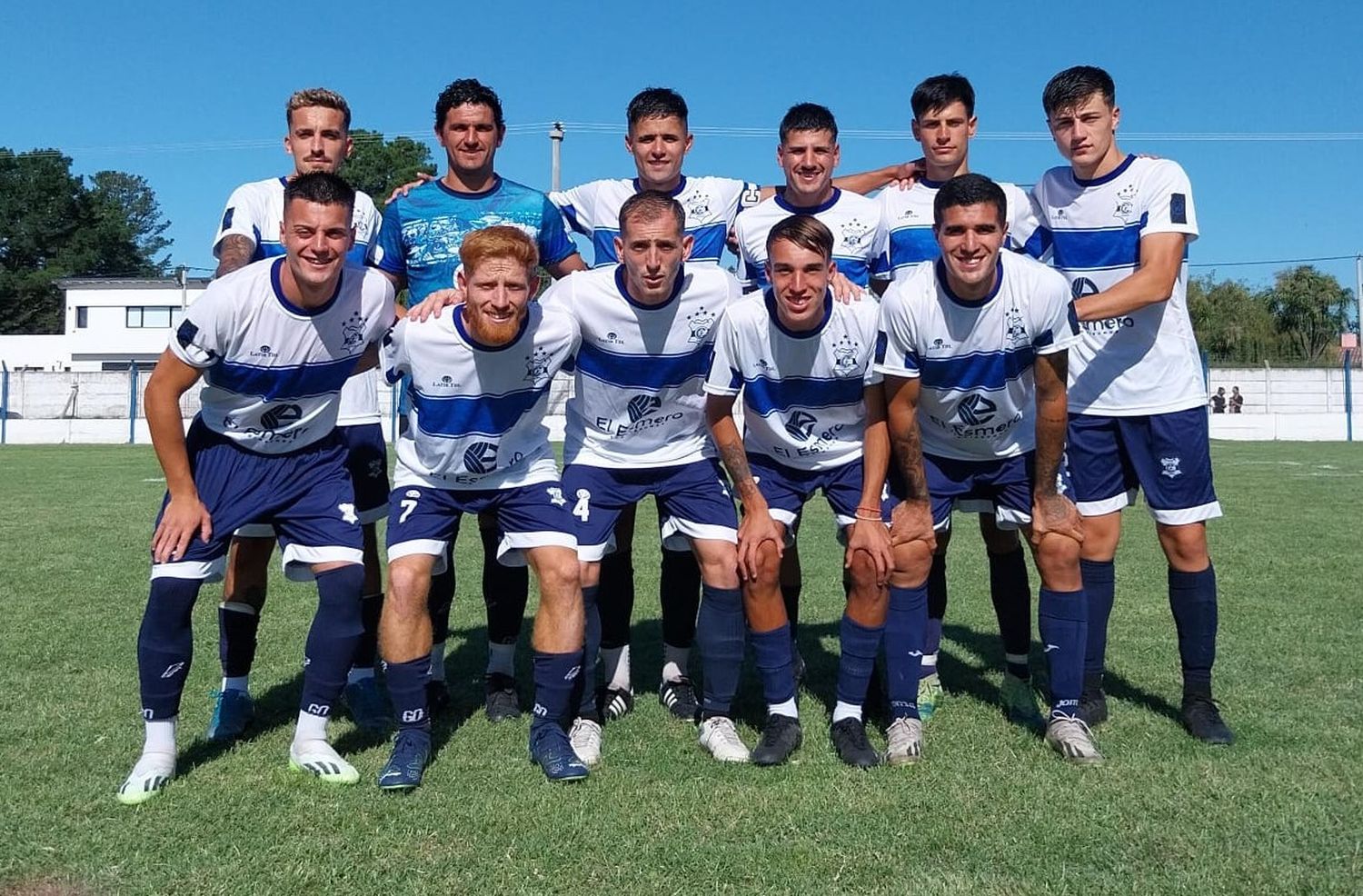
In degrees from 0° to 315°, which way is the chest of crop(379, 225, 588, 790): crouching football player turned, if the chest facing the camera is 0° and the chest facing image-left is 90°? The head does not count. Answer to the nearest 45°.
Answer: approximately 0°

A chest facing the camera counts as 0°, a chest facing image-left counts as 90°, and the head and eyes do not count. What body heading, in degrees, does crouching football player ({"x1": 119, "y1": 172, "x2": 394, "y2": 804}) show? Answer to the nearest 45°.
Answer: approximately 0°

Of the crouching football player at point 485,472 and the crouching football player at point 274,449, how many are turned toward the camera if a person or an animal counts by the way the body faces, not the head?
2
